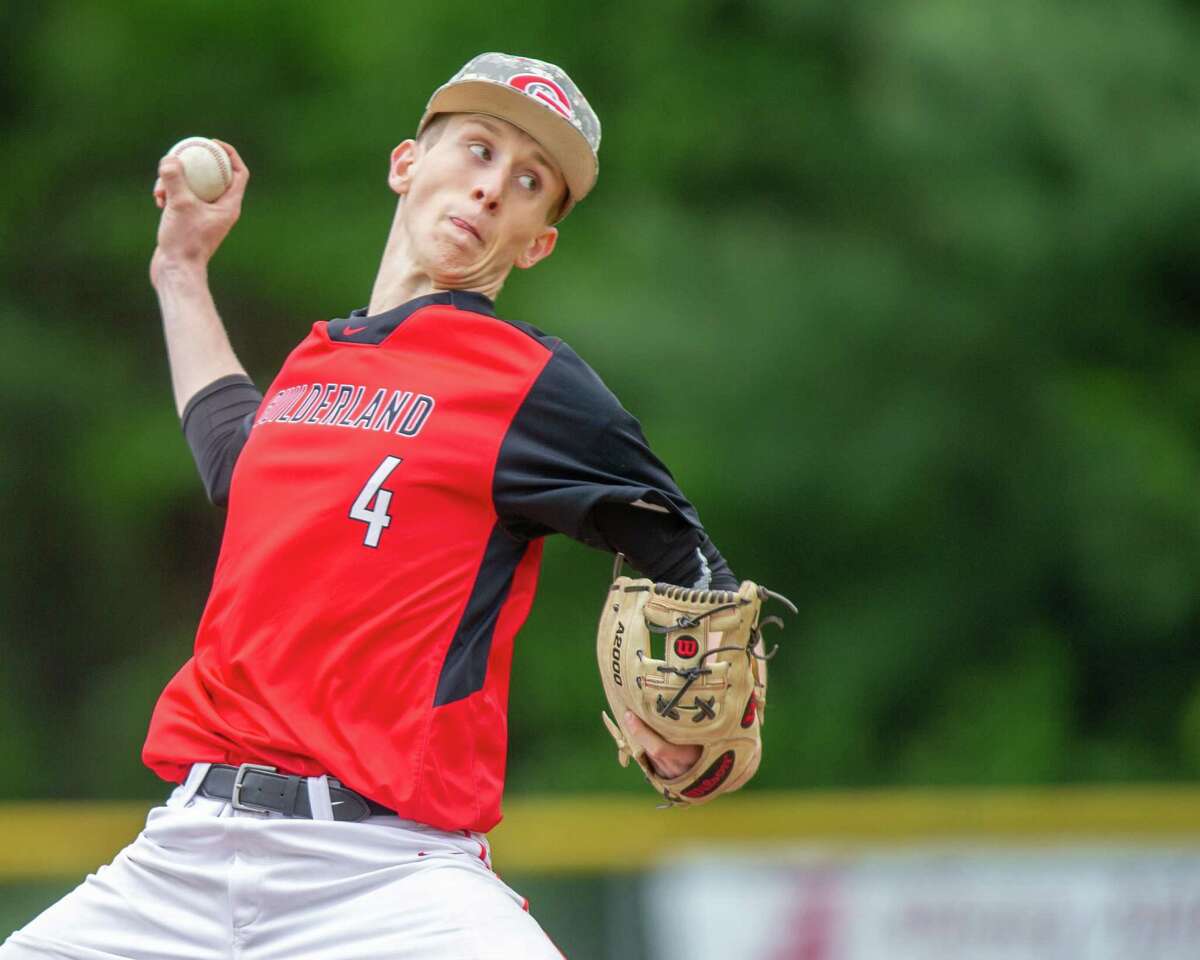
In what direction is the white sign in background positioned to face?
toward the camera

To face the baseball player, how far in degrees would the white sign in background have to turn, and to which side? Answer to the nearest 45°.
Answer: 0° — it already faces them

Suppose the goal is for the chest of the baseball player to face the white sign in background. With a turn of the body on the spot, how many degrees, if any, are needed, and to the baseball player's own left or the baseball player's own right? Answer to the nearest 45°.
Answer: approximately 180°

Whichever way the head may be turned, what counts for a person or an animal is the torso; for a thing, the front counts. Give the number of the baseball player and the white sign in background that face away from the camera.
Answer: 0

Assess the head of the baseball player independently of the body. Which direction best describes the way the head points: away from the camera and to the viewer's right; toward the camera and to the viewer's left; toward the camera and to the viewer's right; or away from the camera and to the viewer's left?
toward the camera and to the viewer's right
